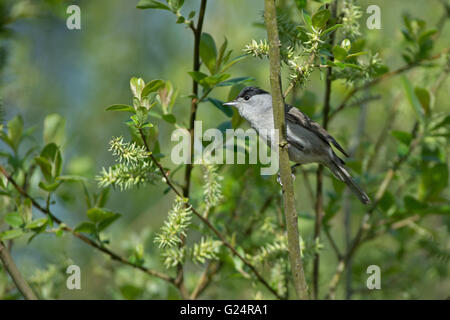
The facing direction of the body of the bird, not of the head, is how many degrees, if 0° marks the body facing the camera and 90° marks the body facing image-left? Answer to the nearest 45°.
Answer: approximately 90°

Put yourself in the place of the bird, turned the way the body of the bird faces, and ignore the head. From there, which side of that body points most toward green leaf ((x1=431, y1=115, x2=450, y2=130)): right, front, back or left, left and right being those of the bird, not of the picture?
back

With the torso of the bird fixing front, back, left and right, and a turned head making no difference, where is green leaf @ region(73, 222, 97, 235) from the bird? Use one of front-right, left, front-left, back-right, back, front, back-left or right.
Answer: front-left
